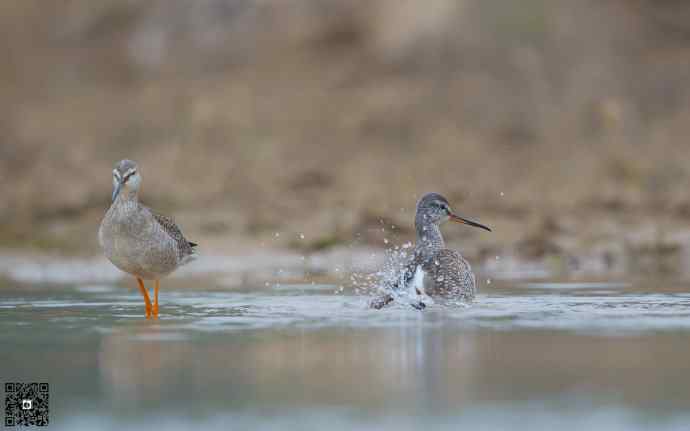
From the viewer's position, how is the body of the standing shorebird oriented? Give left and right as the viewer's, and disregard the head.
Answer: facing the viewer and to the left of the viewer

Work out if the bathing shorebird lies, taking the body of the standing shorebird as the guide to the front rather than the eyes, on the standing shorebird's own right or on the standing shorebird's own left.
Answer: on the standing shorebird's own left
